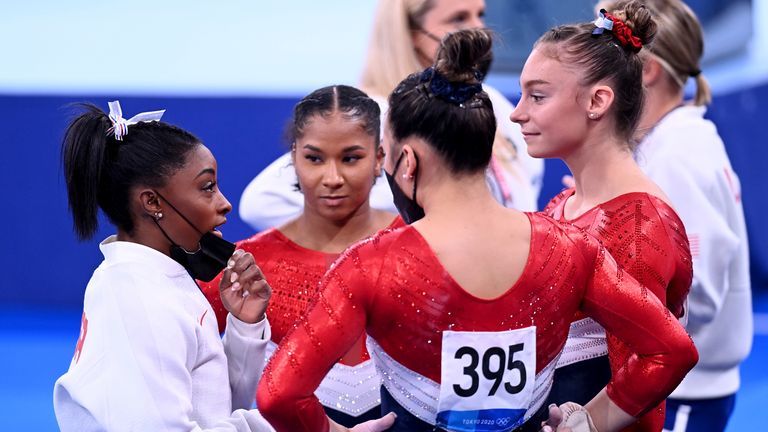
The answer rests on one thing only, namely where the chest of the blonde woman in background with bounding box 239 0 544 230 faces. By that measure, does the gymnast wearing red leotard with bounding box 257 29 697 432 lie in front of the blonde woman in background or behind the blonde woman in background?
in front

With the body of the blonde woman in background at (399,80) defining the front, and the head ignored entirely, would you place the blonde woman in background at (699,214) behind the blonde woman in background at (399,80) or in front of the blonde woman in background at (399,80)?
in front

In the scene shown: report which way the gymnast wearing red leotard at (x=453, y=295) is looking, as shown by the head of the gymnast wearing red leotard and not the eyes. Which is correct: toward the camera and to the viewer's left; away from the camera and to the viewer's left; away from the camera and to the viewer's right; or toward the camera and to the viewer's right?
away from the camera and to the viewer's left

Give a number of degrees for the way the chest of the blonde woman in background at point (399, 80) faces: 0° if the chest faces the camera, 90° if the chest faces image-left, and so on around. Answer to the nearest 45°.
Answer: approximately 315°
